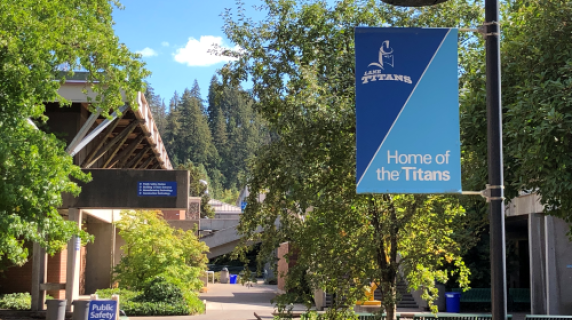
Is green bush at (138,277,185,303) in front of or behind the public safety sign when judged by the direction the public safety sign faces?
behind

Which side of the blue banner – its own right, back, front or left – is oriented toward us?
front

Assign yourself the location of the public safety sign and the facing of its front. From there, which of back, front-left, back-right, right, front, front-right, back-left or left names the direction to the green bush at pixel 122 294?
back

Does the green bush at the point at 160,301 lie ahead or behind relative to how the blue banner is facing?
behind

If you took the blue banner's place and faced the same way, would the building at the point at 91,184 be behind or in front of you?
behind

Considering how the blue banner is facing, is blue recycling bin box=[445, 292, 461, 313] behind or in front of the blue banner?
behind

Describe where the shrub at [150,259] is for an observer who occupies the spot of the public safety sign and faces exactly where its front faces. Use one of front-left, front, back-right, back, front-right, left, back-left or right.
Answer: back

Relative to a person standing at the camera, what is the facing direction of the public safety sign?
facing the viewer

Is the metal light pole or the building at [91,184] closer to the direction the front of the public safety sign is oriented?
the metal light pole

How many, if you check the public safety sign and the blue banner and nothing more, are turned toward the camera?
2
